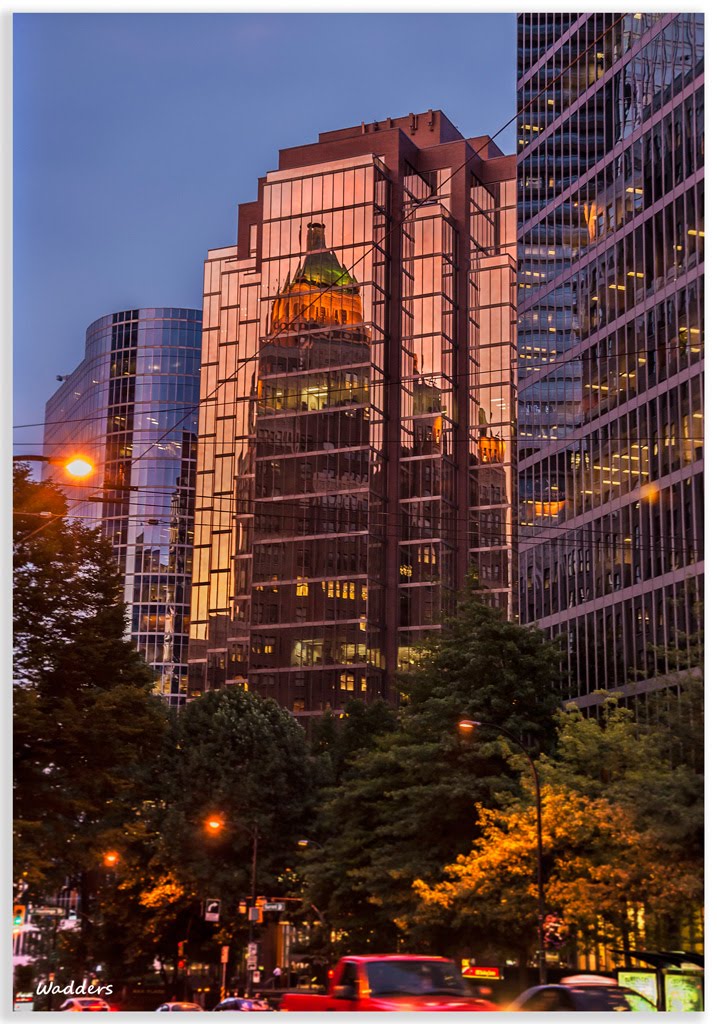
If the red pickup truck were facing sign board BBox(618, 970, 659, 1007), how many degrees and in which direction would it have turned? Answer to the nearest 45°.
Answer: approximately 90° to its left

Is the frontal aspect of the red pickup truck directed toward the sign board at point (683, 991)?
no

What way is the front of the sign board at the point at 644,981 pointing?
toward the camera

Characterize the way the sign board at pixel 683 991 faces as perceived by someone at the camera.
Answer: facing the viewer

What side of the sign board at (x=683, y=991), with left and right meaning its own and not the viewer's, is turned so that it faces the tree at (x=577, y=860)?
back

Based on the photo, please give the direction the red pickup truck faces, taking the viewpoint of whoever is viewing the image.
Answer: facing the viewer and to the right of the viewer

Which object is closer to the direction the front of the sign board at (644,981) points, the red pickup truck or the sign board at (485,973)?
the red pickup truck

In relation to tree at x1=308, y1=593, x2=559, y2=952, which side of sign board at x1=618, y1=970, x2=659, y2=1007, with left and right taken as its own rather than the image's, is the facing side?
back

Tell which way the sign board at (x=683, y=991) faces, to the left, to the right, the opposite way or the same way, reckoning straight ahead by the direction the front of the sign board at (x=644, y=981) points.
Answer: the same way

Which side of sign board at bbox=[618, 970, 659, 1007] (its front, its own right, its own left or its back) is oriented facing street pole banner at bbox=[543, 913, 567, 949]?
right

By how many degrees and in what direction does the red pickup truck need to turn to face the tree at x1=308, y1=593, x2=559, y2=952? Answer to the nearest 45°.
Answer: approximately 135° to its left

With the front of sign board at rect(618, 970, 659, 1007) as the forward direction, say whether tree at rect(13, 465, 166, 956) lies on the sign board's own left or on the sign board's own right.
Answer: on the sign board's own right

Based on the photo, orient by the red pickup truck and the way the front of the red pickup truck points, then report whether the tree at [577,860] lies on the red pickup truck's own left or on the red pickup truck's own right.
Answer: on the red pickup truck's own left

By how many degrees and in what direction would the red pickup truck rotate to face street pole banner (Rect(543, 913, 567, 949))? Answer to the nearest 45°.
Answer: approximately 135° to its left

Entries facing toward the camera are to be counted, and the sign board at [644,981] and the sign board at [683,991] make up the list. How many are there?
2
